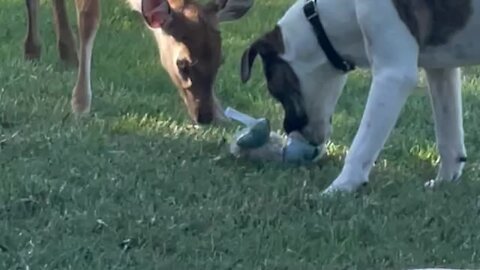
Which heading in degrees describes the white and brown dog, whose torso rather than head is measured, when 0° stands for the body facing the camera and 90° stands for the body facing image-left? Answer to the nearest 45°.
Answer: approximately 90°
